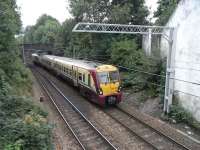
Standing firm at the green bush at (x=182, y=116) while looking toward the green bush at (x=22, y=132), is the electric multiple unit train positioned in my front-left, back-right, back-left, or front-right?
front-right

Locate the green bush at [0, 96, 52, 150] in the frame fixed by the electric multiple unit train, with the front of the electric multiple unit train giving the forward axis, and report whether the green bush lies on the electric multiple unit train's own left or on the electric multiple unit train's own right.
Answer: on the electric multiple unit train's own right

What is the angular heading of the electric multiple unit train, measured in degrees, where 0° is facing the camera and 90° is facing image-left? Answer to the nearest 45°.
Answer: approximately 315°

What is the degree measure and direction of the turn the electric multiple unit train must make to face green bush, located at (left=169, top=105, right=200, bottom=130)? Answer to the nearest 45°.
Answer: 0° — it already faces it
